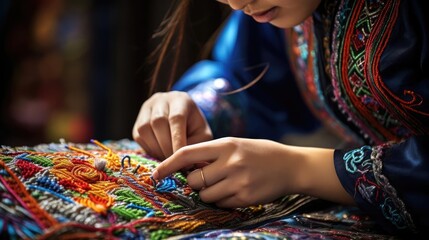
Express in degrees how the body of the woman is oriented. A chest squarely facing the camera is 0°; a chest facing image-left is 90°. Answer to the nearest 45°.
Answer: approximately 45°
